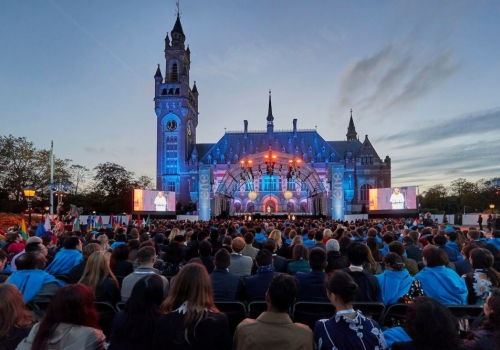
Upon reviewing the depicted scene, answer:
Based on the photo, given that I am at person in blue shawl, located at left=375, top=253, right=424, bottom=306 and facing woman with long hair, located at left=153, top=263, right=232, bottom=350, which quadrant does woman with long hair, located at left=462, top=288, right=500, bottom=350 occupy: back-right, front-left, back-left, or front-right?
front-left

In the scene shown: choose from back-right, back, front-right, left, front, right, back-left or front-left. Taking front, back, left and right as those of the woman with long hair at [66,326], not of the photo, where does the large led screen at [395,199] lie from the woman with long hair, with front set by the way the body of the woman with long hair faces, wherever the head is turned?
front

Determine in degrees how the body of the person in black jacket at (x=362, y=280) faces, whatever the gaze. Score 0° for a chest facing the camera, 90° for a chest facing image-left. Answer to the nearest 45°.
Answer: approximately 180°

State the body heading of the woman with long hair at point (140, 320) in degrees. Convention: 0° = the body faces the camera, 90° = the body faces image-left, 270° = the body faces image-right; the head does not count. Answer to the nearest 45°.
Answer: approximately 225°

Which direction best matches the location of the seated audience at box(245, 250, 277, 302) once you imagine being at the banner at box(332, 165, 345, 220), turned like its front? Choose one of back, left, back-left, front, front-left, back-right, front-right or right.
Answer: front

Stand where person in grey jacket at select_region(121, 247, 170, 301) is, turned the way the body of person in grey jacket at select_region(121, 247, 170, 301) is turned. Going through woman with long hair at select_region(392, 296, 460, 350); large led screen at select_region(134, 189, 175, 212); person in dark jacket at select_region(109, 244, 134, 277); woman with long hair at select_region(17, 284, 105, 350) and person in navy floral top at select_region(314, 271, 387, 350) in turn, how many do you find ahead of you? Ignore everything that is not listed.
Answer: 2

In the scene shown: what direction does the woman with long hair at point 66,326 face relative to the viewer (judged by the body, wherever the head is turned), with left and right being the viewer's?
facing away from the viewer and to the right of the viewer

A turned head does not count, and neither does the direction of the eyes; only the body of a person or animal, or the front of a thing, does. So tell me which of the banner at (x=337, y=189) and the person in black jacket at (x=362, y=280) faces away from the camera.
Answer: the person in black jacket

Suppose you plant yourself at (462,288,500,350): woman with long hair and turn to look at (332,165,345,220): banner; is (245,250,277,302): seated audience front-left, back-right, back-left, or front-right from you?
front-left

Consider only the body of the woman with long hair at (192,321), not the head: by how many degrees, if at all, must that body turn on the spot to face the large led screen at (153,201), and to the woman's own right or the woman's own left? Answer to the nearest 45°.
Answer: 0° — they already face it

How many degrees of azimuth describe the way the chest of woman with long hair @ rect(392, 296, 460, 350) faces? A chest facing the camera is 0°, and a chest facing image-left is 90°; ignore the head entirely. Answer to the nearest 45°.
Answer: approximately 180°

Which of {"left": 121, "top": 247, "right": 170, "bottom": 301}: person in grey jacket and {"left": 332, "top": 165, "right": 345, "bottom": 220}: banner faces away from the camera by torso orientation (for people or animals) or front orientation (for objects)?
the person in grey jacket

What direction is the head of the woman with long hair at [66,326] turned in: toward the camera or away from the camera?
away from the camera

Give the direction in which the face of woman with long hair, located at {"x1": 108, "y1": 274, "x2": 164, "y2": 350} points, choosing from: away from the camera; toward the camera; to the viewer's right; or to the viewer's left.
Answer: away from the camera

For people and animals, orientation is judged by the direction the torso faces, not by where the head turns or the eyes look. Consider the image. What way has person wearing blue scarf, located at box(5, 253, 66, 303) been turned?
away from the camera

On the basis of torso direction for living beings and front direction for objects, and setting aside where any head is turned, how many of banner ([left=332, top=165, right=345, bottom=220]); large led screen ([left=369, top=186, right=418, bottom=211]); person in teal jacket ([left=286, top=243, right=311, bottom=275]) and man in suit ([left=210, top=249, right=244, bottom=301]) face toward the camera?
2

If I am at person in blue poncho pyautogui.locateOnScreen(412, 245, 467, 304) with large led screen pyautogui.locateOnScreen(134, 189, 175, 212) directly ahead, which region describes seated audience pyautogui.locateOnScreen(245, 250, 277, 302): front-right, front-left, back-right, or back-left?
front-left

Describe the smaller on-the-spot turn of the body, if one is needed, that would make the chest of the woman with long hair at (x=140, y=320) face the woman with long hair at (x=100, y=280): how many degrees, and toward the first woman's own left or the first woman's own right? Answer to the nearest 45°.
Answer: approximately 45° to the first woman's own left
